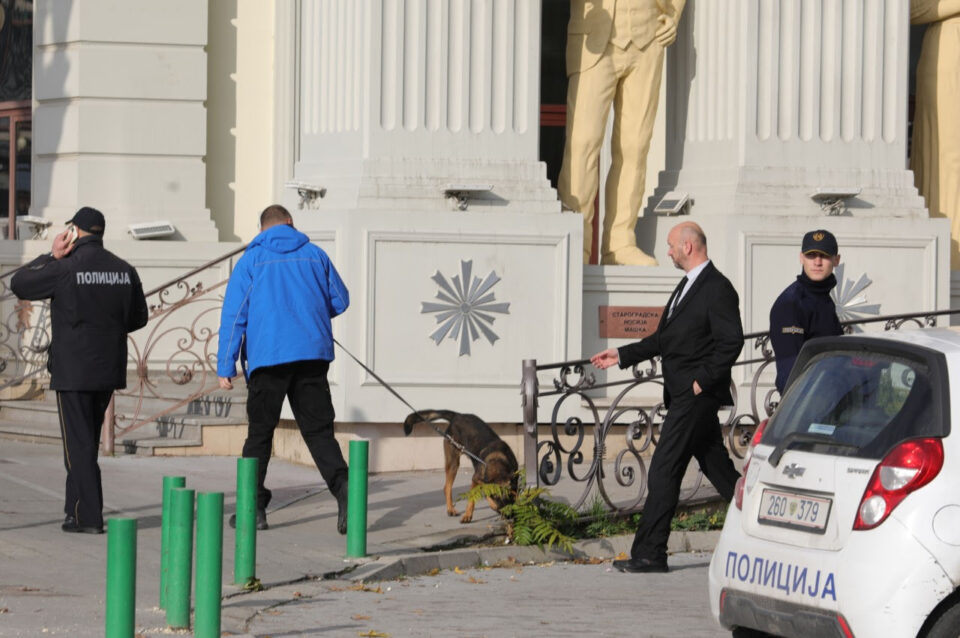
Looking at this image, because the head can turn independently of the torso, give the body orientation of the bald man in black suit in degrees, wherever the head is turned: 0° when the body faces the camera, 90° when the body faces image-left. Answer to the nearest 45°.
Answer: approximately 90°

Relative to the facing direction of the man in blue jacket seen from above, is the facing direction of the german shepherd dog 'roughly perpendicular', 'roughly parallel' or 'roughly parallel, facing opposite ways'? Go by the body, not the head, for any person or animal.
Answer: roughly perpendicular

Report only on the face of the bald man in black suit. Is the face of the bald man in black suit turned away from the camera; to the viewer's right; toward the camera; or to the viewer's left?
to the viewer's left

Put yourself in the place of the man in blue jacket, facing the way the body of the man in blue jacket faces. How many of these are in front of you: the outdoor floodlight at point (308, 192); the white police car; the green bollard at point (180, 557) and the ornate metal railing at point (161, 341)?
2

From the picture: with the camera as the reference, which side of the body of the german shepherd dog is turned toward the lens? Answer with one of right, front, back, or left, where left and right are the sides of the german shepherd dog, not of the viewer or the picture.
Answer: right

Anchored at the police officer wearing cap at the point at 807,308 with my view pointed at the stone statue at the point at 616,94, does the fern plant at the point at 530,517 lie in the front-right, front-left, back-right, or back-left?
front-left

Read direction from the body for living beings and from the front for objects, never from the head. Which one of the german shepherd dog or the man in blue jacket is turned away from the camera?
the man in blue jacket

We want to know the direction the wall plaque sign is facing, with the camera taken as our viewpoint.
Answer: facing the viewer

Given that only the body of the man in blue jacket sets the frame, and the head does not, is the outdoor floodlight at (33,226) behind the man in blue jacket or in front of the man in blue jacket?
in front

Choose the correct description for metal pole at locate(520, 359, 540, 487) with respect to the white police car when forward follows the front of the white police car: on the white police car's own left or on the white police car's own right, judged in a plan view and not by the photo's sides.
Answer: on the white police car's own left

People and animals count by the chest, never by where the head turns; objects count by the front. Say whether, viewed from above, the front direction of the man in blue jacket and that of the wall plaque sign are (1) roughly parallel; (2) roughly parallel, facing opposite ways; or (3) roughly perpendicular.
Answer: roughly parallel, facing opposite ways

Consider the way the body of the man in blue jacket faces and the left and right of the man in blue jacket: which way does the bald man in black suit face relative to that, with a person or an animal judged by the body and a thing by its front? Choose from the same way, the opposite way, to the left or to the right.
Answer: to the left

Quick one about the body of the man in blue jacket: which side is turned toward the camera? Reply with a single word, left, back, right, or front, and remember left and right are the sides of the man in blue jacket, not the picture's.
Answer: back

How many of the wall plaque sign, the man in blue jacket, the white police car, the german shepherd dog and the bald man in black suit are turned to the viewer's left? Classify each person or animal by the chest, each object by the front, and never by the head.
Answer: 1

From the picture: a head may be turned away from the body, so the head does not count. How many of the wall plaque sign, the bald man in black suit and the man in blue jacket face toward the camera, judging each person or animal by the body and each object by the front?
1
